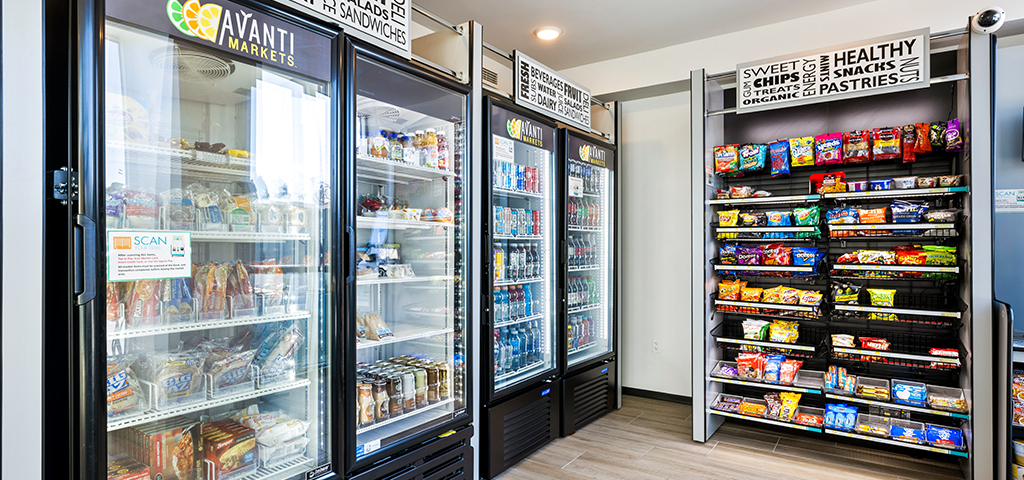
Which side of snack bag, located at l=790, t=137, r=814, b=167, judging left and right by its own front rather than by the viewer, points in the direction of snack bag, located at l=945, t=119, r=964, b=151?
left

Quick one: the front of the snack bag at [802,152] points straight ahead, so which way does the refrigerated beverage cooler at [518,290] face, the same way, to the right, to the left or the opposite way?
to the left

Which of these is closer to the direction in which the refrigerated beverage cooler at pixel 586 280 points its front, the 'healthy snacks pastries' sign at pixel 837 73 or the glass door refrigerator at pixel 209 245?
the 'healthy snacks pastries' sign

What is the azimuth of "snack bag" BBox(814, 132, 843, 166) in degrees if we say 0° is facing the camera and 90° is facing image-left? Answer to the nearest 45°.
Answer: approximately 0°

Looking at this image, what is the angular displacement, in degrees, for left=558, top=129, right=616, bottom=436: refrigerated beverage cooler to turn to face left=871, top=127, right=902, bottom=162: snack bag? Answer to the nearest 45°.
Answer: approximately 45° to its left

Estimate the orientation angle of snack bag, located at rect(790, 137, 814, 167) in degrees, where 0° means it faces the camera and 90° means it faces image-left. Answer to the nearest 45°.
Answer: approximately 0°

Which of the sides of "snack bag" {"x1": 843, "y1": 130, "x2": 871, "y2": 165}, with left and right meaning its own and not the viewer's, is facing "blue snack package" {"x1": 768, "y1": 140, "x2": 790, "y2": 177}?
right

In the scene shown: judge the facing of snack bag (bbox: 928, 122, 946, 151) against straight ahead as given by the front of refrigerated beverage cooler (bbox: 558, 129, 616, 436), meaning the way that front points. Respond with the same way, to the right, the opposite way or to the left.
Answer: to the right
